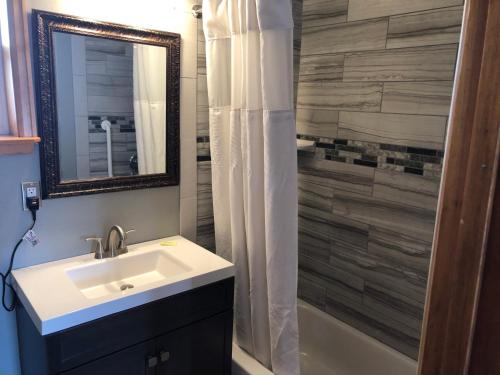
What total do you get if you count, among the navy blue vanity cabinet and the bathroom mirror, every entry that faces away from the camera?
0

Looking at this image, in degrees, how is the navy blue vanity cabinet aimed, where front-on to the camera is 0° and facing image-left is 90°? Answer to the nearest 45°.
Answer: approximately 315°

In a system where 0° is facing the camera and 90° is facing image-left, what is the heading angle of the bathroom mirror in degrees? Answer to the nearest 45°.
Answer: approximately 315°
